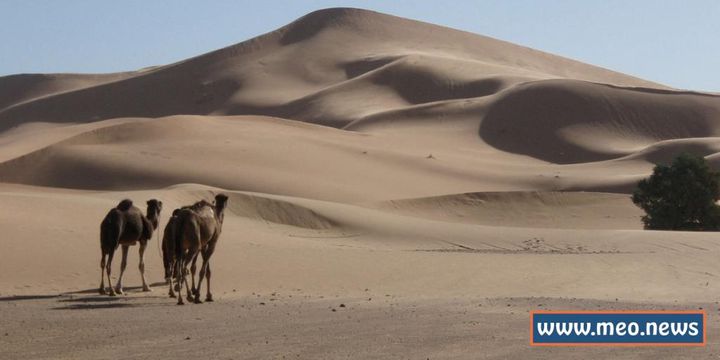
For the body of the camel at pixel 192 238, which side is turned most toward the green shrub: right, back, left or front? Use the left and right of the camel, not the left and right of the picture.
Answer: front

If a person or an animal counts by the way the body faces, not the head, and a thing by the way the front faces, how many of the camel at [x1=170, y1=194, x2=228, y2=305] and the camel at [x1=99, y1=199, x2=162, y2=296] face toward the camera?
0

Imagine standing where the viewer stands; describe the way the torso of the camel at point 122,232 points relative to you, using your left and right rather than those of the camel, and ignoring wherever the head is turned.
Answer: facing away from the viewer and to the right of the viewer

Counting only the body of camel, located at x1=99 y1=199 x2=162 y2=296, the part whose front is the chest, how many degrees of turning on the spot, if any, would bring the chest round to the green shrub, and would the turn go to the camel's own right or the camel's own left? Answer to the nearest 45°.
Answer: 0° — it already faces it

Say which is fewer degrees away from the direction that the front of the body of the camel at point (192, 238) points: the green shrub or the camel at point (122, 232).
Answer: the green shrub

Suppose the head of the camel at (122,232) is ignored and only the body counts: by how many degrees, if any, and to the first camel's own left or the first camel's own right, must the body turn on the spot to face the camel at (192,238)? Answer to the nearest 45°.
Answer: approximately 90° to the first camel's own right

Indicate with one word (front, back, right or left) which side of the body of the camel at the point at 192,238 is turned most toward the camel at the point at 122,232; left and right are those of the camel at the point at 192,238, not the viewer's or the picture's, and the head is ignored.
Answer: left

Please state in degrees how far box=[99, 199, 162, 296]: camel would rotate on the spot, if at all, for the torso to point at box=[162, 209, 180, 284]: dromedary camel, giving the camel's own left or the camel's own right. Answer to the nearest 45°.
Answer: approximately 90° to the camel's own right

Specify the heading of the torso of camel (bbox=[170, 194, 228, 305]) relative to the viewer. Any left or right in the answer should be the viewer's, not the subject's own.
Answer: facing away from the viewer and to the right of the viewer
